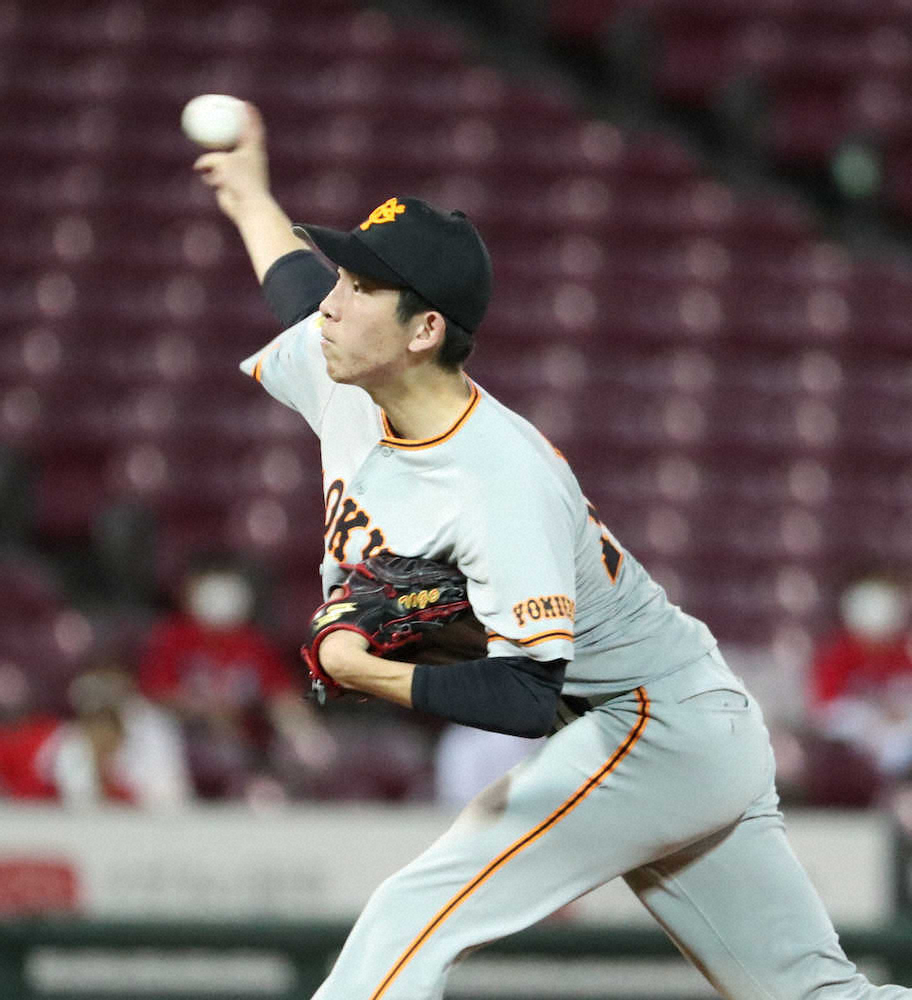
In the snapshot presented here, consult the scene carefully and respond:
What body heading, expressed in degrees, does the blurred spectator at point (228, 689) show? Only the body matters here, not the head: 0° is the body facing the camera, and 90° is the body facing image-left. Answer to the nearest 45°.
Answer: approximately 0°

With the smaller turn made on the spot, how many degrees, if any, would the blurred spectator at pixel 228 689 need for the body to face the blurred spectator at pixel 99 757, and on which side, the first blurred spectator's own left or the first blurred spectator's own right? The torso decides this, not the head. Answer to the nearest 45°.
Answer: approximately 45° to the first blurred spectator's own right

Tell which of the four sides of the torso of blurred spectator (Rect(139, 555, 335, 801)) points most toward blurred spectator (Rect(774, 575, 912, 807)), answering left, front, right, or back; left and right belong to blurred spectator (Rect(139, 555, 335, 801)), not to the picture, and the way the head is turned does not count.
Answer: left
